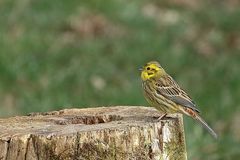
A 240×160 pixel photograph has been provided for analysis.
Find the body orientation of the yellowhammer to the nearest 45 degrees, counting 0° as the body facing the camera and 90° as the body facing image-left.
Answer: approximately 90°
